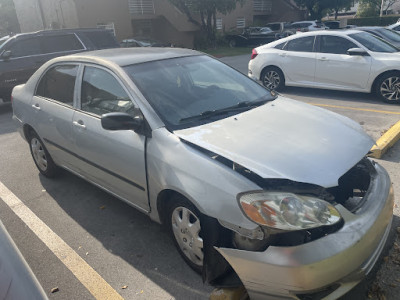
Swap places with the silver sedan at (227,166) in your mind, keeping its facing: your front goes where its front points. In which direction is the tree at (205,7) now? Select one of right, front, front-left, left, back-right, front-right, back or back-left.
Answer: back-left

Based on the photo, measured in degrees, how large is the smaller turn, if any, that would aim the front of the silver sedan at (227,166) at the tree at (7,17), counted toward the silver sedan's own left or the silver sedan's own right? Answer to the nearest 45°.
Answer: approximately 180°

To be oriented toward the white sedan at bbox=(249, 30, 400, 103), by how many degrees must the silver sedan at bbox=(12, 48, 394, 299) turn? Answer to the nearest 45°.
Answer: approximately 90° to its left

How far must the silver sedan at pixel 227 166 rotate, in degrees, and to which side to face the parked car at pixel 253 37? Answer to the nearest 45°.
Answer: approximately 135° to its left

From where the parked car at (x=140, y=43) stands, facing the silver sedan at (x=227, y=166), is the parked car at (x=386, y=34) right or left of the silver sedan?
left

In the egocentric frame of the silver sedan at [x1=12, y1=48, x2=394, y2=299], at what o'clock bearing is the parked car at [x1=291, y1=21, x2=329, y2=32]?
The parked car is roughly at 8 o'clock from the silver sedan.

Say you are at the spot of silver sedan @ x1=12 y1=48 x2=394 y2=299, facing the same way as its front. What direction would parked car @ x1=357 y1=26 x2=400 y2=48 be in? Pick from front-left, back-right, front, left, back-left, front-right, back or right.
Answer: left
